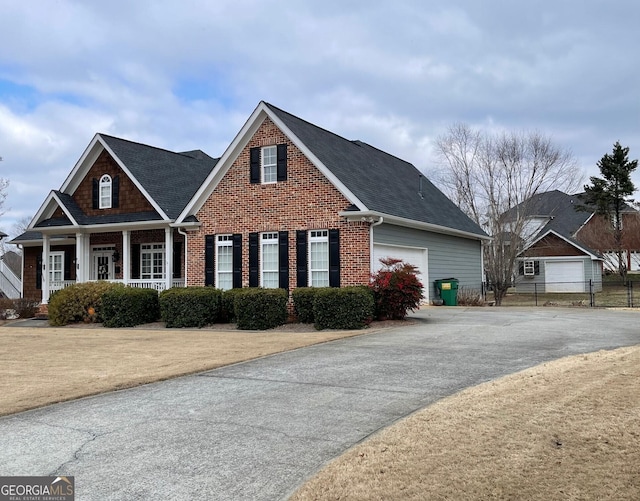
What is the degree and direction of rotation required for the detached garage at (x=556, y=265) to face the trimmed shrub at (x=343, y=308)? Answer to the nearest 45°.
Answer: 0° — it already faces it

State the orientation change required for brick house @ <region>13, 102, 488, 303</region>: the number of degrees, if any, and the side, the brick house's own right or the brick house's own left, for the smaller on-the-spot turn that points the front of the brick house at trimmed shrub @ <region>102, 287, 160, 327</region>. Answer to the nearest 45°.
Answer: approximately 45° to the brick house's own right

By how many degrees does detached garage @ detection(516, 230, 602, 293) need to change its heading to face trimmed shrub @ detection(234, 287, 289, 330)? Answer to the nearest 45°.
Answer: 0° — it already faces it

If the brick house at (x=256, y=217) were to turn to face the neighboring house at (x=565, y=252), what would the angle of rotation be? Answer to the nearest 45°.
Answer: approximately 180°

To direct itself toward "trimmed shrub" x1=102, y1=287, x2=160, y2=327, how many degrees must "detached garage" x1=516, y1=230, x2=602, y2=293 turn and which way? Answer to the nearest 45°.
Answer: approximately 45° to its right

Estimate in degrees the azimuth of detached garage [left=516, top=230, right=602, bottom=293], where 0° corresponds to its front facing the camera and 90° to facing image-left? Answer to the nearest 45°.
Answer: approximately 0°

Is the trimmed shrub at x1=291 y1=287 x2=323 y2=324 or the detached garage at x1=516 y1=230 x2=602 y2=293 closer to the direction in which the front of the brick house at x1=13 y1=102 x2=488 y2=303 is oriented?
the trimmed shrub

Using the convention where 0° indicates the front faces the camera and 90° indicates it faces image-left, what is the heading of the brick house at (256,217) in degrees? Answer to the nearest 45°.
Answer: approximately 45°
